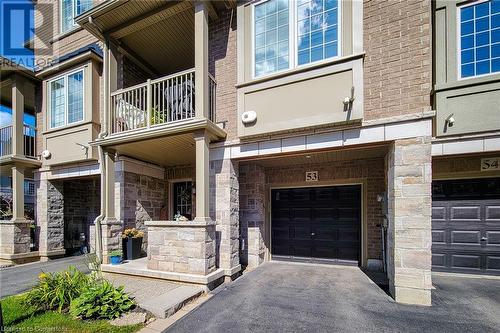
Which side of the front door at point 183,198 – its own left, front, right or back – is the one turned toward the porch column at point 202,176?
front

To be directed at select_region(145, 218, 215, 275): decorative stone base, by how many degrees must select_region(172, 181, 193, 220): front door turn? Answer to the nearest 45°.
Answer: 0° — it already faces it

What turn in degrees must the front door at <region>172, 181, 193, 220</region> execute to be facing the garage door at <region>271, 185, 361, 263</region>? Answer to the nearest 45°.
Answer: approximately 45° to its left

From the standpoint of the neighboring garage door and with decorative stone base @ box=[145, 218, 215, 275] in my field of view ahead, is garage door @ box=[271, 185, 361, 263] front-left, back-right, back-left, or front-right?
front-right

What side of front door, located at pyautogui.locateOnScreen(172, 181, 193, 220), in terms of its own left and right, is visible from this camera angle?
front

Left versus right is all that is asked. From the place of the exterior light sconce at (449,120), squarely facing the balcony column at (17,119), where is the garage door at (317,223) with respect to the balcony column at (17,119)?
right

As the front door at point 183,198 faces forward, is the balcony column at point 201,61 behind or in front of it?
in front

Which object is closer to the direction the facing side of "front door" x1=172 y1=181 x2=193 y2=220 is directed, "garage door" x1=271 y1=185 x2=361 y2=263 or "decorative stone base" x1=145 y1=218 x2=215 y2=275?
the decorative stone base
